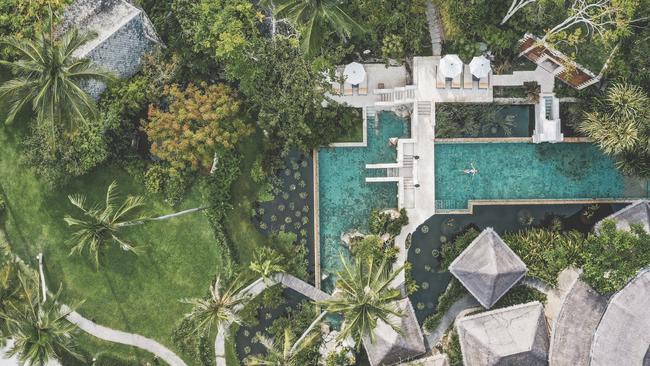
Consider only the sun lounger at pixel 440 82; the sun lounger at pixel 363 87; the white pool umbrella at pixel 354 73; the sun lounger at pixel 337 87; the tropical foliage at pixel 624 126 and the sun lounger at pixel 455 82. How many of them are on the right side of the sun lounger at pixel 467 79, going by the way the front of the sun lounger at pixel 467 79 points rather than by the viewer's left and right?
5

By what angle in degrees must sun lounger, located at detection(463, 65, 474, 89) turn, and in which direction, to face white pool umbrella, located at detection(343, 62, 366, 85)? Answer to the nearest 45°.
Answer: approximately 90° to its right

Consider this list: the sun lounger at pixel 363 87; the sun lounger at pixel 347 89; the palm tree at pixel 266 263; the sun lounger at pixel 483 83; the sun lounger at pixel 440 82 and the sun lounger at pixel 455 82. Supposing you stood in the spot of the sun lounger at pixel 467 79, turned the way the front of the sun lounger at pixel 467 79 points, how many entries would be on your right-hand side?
5

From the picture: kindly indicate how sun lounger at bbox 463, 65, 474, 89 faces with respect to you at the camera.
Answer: facing the viewer

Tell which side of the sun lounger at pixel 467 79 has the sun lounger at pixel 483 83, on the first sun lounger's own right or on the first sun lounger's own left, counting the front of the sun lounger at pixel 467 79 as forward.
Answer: on the first sun lounger's own left

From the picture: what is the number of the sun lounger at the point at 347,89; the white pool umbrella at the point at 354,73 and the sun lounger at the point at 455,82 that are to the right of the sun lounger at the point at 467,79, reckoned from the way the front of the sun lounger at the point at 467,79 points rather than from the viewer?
3

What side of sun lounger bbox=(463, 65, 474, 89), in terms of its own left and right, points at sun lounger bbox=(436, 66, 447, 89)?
right

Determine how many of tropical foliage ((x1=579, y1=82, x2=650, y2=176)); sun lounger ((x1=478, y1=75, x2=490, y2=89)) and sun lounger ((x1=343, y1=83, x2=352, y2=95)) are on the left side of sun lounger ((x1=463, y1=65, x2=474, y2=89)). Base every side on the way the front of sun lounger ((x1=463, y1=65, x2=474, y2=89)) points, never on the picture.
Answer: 2

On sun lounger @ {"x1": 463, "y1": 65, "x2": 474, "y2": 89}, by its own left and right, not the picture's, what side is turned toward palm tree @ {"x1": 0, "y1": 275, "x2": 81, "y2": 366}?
right

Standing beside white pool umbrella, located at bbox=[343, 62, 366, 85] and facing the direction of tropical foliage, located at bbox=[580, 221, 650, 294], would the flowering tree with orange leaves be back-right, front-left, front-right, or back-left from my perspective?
back-right

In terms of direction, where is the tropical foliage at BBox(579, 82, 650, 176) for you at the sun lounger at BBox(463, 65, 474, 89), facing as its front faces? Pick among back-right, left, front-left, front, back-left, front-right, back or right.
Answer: left
